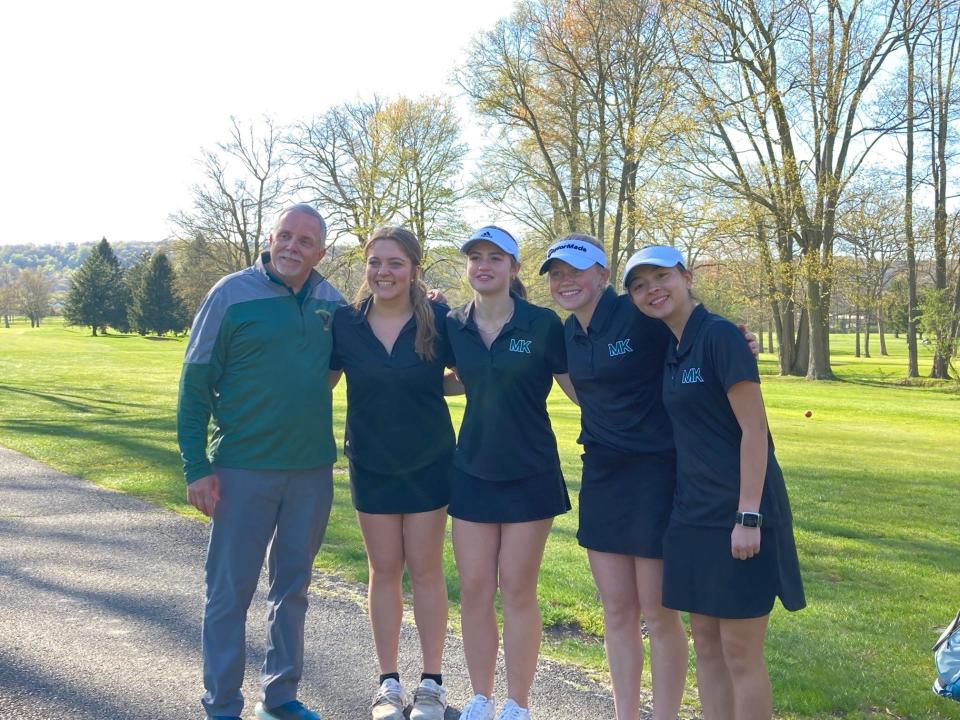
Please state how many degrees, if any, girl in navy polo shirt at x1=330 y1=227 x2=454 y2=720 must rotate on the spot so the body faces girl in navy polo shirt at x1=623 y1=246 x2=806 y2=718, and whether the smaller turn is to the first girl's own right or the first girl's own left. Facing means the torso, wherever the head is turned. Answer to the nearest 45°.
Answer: approximately 45° to the first girl's own left

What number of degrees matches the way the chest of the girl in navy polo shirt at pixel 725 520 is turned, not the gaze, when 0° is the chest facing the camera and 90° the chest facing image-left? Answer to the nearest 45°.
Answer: approximately 45°

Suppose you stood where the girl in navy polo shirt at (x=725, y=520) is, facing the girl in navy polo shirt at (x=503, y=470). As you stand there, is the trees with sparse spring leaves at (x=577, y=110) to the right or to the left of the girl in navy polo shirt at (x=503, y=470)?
right

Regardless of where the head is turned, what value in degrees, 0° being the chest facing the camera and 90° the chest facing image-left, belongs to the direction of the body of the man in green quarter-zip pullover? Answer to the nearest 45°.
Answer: approximately 315°

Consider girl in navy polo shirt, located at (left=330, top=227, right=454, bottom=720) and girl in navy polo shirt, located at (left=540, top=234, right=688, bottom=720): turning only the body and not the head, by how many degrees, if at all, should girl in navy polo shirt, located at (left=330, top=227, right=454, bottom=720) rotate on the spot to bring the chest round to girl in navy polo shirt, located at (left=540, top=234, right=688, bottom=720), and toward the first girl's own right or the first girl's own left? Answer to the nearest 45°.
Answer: approximately 45° to the first girl's own left

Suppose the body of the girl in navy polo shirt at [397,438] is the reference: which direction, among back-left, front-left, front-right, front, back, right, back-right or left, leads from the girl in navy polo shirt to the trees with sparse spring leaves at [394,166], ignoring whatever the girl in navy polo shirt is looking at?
back
